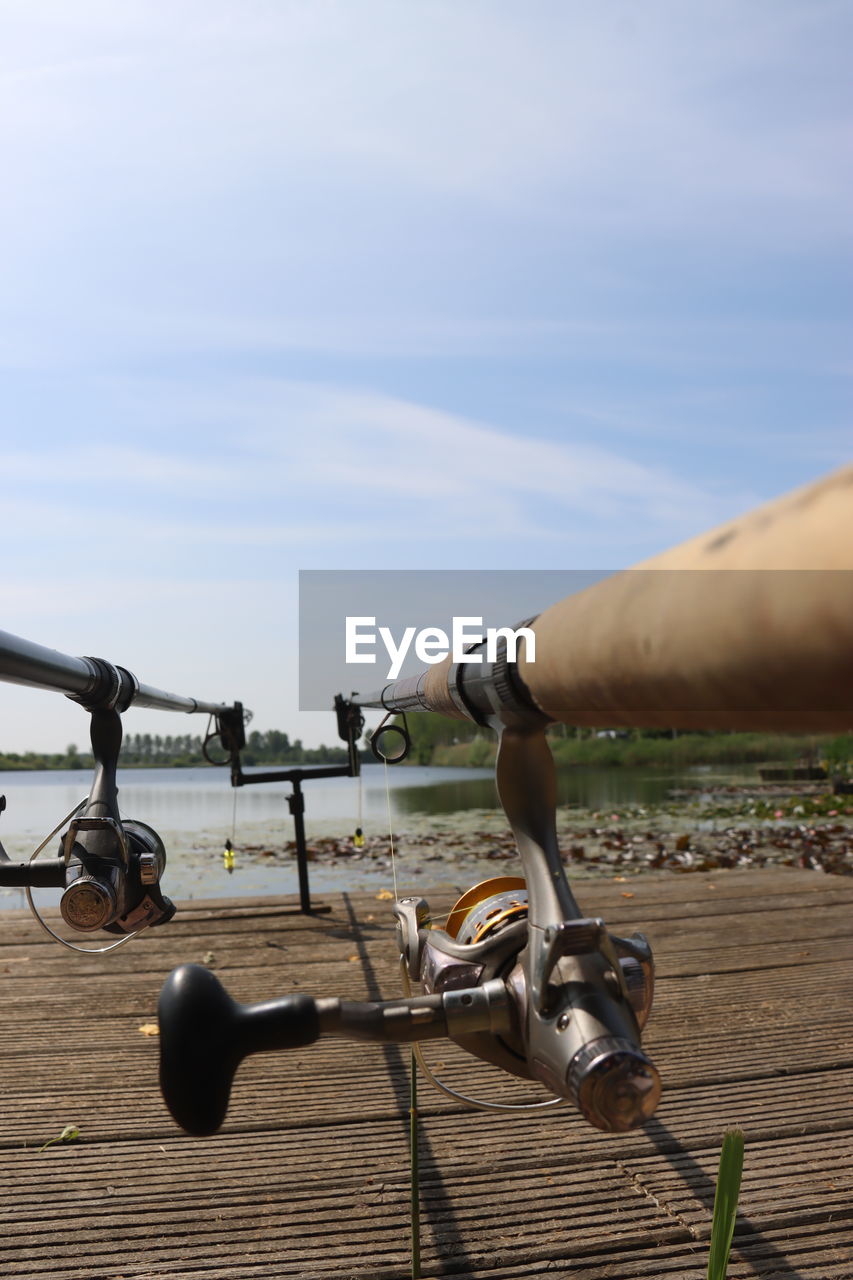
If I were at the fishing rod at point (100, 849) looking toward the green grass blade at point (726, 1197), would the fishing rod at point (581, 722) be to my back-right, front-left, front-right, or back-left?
front-right

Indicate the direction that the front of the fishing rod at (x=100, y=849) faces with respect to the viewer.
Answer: facing away from the viewer and to the right of the viewer

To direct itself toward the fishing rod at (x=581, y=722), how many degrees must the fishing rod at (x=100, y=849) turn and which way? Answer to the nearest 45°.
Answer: approximately 135° to its right

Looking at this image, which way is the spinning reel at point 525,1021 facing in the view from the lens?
facing away from the viewer and to the left of the viewer

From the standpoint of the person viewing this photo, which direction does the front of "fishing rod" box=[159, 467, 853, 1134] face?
facing away from the viewer and to the left of the viewer

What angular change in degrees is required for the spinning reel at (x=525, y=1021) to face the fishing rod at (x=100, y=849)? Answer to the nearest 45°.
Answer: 0° — it already faces it

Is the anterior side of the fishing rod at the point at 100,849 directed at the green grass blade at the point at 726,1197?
no

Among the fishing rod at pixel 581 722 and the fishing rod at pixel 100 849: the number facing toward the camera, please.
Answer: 0

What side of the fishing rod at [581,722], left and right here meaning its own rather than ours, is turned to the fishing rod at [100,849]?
left

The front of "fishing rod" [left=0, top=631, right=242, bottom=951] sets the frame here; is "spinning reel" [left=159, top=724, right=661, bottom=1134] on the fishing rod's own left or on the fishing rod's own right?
on the fishing rod's own right
